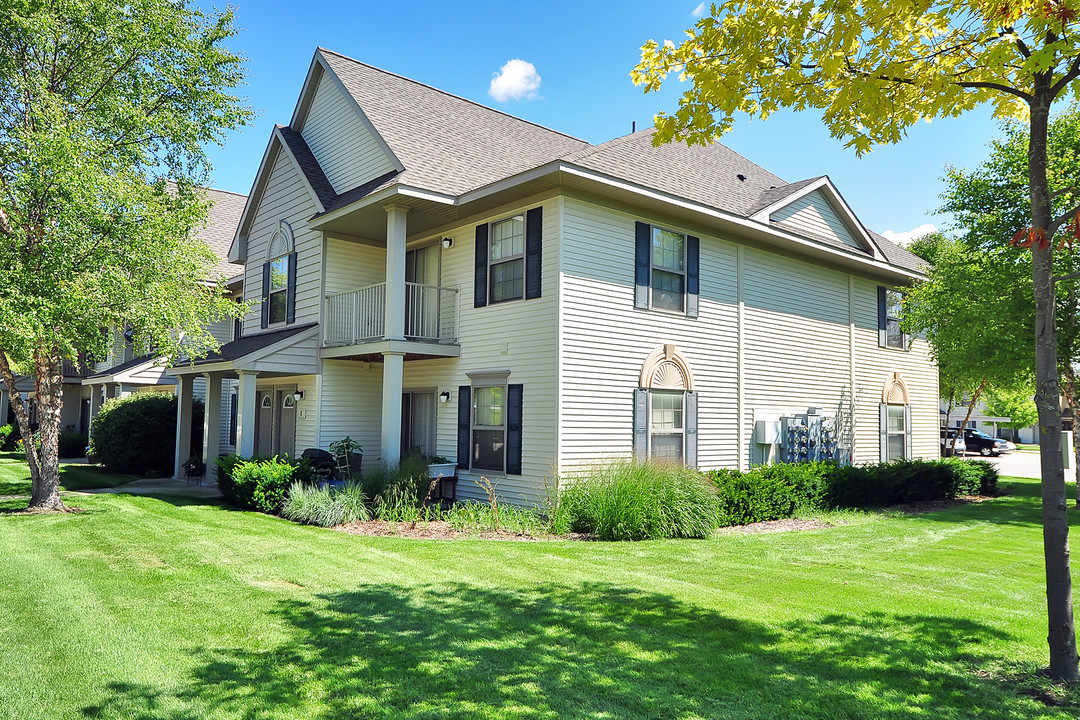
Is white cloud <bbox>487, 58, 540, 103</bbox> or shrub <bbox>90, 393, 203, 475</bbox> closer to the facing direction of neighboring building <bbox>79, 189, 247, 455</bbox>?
the shrub

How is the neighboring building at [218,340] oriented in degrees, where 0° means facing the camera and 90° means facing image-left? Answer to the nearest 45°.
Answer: approximately 45°

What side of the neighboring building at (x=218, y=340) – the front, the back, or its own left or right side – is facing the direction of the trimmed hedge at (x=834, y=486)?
left

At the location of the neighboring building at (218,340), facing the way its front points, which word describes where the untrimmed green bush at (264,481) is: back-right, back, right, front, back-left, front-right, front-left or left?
front-left

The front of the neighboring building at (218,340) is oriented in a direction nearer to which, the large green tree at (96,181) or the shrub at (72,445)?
the large green tree

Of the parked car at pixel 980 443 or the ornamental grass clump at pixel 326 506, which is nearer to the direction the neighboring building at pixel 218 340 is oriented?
the ornamental grass clump

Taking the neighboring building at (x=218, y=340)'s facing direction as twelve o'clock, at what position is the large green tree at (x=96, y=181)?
The large green tree is roughly at 11 o'clock from the neighboring building.

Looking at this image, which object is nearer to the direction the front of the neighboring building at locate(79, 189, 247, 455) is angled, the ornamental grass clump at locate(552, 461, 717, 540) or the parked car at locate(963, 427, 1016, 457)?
the ornamental grass clump

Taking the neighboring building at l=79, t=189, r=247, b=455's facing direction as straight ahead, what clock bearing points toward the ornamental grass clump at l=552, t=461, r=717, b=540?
The ornamental grass clump is roughly at 10 o'clock from the neighboring building.
